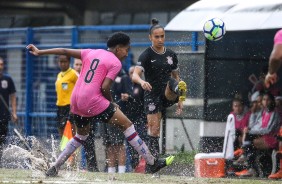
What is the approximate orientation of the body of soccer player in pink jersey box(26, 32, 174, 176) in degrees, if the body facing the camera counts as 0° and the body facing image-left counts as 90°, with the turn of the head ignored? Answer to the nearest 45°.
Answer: approximately 225°

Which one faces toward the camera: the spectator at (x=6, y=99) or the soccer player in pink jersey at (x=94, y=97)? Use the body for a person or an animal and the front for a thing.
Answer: the spectator

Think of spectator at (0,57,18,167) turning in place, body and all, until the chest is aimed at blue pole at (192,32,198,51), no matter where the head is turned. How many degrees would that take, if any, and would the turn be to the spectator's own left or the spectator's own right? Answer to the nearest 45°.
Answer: approximately 45° to the spectator's own left

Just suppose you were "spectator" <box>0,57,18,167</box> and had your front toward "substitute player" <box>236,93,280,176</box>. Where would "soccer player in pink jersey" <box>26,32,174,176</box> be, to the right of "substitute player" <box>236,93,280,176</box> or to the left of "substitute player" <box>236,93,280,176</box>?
right

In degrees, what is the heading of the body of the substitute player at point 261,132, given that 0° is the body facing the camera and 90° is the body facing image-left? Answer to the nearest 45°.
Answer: approximately 45°

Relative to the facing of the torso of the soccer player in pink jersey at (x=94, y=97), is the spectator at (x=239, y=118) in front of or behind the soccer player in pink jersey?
in front

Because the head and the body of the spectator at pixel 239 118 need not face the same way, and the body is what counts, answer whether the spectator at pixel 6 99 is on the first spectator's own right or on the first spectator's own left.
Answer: on the first spectator's own right

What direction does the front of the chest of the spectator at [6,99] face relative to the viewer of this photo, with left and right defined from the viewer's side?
facing the viewer

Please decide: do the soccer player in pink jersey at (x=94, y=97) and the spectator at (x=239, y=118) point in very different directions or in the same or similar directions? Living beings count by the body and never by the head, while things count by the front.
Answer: very different directions

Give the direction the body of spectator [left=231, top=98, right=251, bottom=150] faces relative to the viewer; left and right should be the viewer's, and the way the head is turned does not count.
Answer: facing the viewer and to the left of the viewer
